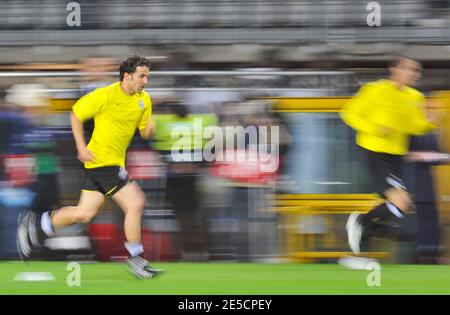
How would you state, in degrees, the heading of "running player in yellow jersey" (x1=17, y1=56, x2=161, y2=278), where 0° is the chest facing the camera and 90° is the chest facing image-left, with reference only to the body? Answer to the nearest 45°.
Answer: approximately 315°
